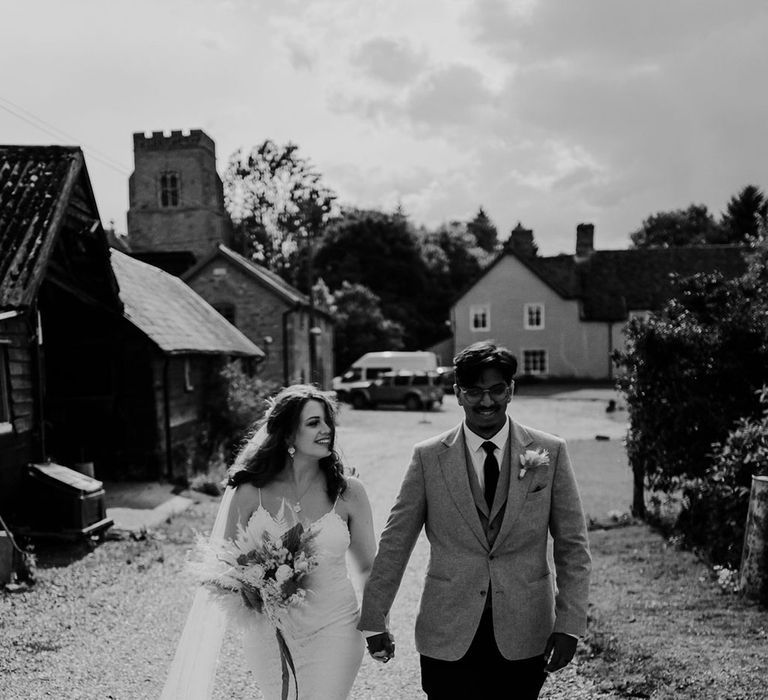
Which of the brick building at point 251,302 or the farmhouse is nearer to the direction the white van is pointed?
the brick building

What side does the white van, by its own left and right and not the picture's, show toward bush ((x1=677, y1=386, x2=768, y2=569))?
left

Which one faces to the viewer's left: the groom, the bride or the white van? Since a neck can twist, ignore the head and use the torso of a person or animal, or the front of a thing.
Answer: the white van

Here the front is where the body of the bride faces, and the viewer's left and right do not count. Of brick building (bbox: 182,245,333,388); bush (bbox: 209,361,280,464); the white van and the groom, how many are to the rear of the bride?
3

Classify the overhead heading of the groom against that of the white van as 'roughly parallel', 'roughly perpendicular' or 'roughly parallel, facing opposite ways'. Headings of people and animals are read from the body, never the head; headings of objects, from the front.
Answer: roughly perpendicular

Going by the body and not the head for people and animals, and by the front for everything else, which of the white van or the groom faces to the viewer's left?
the white van

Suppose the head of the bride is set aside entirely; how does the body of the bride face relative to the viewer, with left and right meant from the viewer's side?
facing the viewer

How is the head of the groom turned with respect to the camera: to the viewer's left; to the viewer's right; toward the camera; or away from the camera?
toward the camera

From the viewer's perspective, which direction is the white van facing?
to the viewer's left

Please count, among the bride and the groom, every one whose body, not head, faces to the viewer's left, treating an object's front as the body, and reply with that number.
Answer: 0

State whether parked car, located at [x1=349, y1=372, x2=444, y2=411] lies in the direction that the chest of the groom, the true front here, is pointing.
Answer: no

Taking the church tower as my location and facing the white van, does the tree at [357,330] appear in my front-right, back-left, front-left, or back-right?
front-left

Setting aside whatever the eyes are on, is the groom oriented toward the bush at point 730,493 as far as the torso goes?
no

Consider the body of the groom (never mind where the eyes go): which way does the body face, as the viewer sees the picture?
toward the camera
